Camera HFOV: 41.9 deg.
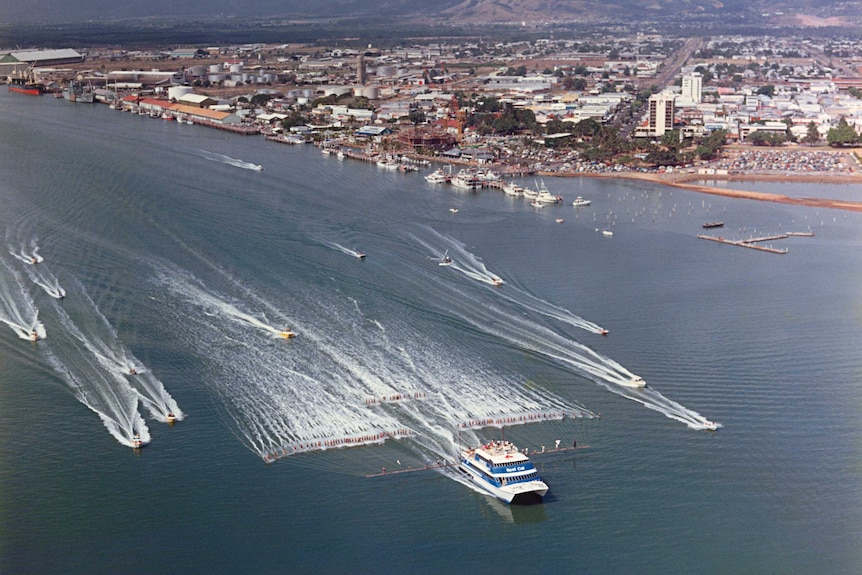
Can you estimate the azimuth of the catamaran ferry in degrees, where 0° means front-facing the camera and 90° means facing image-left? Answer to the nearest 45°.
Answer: approximately 315°

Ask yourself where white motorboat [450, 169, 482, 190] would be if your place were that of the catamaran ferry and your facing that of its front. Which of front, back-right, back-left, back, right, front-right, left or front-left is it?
back-left

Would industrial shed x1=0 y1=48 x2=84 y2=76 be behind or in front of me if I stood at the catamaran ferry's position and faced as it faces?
behind

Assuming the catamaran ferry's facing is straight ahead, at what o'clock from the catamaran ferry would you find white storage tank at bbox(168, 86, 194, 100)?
The white storage tank is roughly at 7 o'clock from the catamaran ferry.

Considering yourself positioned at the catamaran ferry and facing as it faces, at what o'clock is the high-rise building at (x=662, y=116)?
The high-rise building is roughly at 8 o'clock from the catamaran ferry.

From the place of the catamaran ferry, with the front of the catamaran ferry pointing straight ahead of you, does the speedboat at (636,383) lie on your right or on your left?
on your left

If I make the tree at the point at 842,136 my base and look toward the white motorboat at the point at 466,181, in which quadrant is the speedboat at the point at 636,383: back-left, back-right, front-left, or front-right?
front-left

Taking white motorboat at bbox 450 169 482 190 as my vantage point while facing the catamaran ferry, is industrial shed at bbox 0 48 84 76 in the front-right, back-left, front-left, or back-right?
back-right

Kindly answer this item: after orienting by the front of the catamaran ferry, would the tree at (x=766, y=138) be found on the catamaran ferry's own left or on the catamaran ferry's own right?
on the catamaran ferry's own left

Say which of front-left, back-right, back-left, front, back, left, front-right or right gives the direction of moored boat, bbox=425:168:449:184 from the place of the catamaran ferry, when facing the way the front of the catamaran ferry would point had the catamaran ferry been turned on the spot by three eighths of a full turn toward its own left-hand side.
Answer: front

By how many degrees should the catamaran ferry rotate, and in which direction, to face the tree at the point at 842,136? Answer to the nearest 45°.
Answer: approximately 135° to its left
